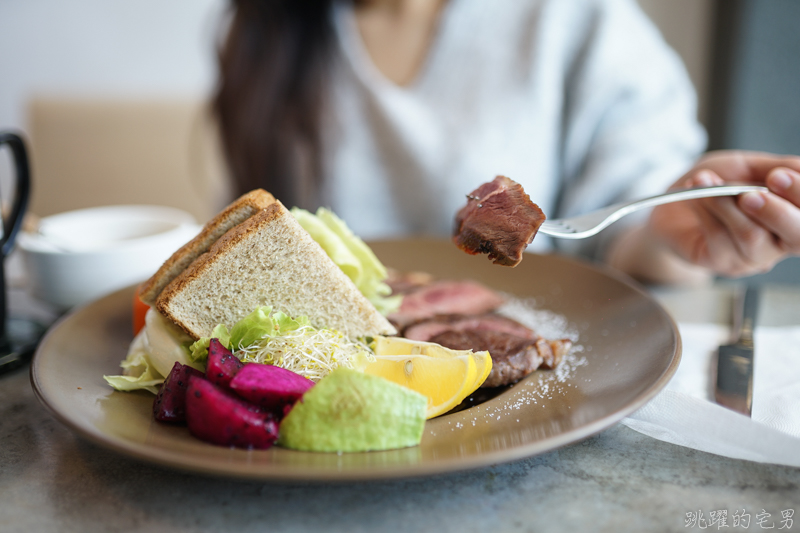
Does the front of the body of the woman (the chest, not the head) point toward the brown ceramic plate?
yes

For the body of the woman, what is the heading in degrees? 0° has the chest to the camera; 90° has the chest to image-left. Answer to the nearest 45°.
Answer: approximately 0°

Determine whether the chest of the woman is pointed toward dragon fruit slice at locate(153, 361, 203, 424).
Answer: yes

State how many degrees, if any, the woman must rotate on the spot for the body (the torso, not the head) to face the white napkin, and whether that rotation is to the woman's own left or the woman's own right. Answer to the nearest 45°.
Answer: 0° — they already face it

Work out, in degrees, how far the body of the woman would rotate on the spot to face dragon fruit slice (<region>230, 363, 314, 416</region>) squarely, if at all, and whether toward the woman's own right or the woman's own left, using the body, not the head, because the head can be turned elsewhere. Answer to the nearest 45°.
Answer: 0° — they already face it
